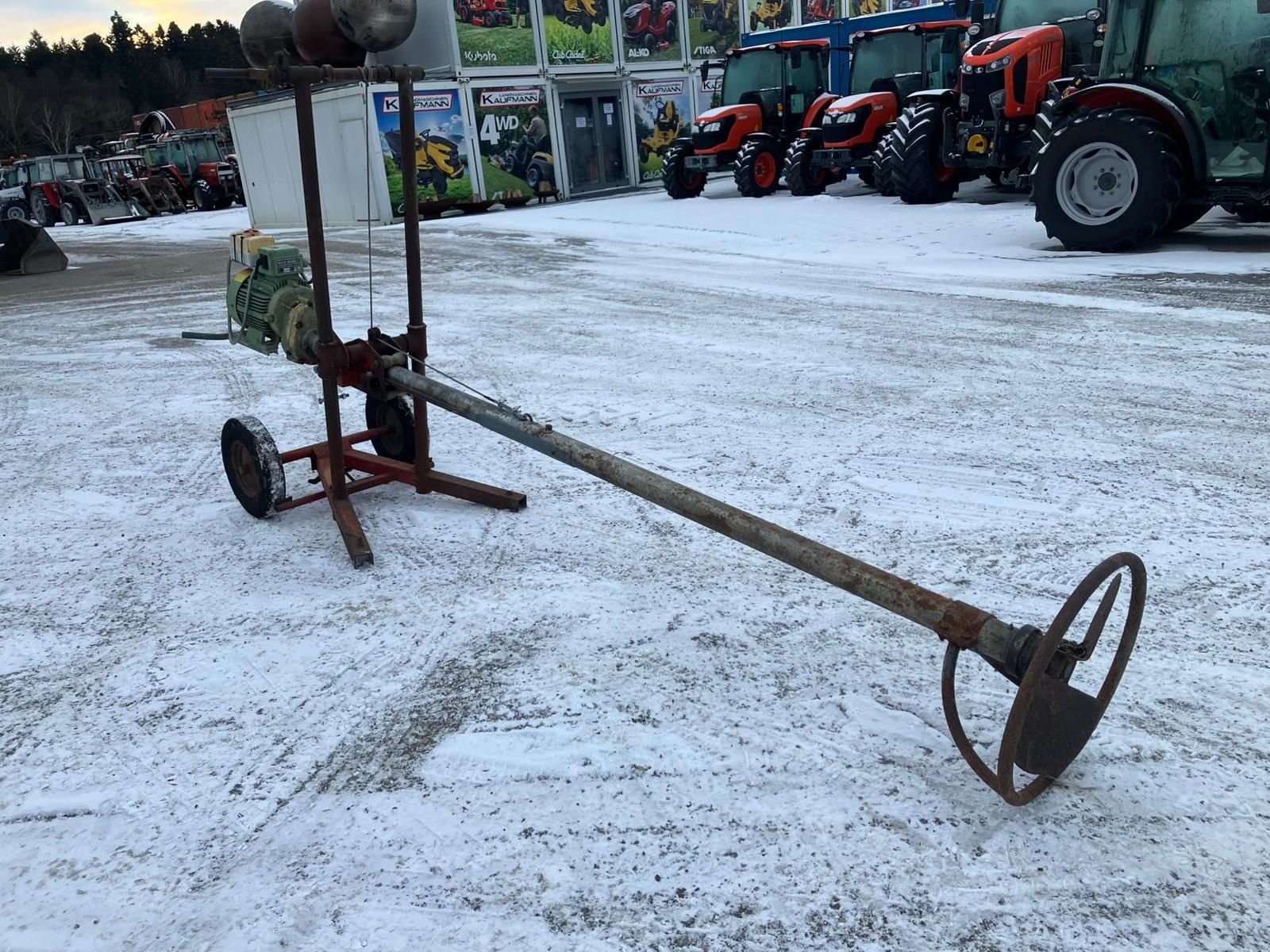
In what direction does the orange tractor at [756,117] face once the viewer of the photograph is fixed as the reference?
facing the viewer and to the left of the viewer

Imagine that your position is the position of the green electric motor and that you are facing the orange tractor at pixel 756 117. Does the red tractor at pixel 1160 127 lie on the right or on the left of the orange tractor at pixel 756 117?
right

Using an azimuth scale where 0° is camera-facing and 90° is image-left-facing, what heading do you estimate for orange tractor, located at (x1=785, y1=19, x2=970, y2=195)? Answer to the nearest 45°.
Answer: approximately 45°

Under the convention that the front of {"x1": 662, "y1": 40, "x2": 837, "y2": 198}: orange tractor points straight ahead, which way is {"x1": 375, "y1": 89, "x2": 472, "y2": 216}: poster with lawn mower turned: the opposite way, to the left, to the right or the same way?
to the left

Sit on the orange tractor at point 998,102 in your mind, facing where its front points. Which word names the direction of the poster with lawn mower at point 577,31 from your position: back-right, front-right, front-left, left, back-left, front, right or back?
right
